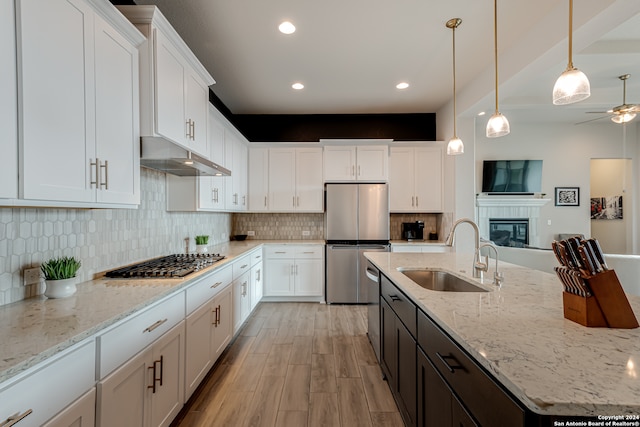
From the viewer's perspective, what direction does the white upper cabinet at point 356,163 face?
toward the camera

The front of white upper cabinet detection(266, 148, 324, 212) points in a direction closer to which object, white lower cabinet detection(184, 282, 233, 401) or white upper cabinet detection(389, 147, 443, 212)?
the white lower cabinet

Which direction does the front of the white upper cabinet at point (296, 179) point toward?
toward the camera

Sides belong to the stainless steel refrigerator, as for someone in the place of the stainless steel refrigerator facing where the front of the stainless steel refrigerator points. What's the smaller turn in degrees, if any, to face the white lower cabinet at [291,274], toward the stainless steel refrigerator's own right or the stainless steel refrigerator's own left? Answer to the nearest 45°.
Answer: approximately 90° to the stainless steel refrigerator's own right

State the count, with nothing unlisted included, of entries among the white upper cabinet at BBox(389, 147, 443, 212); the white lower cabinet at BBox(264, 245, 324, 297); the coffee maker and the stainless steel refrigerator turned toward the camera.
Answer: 4

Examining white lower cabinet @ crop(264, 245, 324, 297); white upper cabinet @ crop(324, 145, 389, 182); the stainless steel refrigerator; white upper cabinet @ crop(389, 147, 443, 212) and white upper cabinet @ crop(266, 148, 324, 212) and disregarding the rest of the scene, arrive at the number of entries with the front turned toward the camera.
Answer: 5

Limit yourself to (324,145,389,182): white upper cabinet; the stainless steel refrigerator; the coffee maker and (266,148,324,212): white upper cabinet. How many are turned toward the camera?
4

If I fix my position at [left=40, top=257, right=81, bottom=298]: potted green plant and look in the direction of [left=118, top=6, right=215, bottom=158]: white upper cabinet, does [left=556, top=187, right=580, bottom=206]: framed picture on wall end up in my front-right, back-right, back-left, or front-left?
front-right

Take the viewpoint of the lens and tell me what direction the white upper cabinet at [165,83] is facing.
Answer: facing the viewer and to the right of the viewer

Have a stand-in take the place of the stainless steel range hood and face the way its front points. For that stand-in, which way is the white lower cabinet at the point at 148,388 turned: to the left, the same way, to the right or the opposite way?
the same way

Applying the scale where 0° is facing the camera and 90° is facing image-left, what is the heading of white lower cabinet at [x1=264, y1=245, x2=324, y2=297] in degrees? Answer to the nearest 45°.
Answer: approximately 0°

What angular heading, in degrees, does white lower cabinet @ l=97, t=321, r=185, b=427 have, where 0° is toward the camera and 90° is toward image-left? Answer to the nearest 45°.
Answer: approximately 315°

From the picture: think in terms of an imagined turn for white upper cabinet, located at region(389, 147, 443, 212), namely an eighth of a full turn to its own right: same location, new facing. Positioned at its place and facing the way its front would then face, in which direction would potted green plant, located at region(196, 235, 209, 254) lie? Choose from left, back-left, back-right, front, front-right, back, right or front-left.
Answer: front

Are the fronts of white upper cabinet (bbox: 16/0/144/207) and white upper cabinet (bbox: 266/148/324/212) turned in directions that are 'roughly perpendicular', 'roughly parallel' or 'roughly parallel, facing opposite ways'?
roughly perpendicular

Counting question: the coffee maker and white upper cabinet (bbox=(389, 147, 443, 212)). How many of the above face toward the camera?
2

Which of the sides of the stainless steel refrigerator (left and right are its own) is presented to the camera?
front

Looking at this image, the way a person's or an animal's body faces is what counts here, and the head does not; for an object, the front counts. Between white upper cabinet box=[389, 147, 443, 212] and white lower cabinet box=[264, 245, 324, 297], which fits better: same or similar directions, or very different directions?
same or similar directions

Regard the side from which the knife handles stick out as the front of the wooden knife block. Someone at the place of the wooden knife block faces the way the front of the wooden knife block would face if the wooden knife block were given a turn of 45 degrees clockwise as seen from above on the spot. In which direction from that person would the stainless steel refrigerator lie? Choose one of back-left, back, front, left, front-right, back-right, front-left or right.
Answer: front-right
